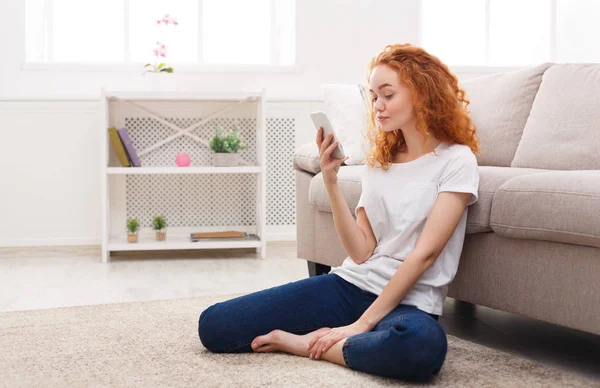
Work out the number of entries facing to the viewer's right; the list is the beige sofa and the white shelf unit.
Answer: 0

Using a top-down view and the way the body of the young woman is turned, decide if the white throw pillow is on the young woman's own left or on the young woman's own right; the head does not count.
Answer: on the young woman's own right

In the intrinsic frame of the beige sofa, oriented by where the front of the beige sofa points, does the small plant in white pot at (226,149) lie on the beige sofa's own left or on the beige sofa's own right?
on the beige sofa's own right

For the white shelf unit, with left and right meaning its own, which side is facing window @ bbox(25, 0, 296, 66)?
back

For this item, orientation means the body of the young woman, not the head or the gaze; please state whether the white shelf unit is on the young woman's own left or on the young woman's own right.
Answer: on the young woman's own right

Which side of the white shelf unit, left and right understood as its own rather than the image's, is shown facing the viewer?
front

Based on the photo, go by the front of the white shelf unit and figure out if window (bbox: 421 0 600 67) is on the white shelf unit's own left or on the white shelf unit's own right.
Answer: on the white shelf unit's own left

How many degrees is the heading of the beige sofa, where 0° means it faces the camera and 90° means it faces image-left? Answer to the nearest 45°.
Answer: approximately 45°

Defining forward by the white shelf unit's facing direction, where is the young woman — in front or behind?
in front

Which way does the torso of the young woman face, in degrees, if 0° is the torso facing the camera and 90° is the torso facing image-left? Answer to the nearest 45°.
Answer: approximately 45°

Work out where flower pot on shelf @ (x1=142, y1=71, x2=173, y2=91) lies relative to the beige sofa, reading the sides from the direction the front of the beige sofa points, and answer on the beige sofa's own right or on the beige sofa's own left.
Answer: on the beige sofa's own right

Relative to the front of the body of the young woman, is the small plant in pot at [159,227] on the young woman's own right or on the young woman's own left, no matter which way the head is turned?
on the young woman's own right
